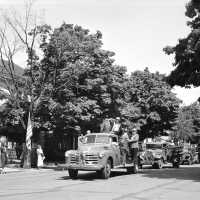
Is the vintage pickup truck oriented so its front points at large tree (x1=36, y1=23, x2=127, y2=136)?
no

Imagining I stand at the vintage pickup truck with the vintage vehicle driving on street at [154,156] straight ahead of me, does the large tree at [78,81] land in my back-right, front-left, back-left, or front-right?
front-left

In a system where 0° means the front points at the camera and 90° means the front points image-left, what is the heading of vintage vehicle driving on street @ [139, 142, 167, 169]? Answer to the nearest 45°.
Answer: approximately 45°

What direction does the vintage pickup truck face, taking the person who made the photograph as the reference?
facing the viewer and to the left of the viewer

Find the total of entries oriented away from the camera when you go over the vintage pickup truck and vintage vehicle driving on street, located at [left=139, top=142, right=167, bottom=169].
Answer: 0

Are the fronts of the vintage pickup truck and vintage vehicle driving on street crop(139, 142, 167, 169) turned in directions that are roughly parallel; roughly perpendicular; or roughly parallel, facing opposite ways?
roughly parallel

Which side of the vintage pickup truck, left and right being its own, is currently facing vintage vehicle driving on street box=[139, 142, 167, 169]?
back
